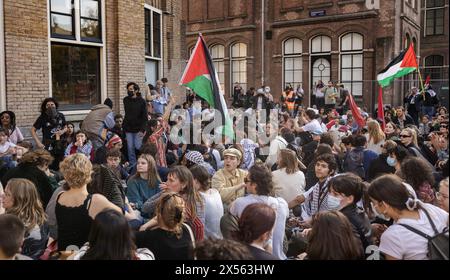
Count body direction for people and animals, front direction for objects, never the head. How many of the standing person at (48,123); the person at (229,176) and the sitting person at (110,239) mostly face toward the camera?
2

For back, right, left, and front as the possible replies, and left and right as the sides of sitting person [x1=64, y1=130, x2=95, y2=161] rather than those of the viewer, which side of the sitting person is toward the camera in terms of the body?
front

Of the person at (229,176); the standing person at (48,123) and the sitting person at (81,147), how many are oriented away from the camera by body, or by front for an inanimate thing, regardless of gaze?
0

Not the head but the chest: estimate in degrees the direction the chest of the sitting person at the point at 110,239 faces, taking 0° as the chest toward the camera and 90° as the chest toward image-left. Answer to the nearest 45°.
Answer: approximately 180°

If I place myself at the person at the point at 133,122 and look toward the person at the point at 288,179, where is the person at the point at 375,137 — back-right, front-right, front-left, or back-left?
front-left

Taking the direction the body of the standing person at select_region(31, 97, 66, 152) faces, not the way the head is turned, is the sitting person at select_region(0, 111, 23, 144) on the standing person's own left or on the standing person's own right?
on the standing person's own right

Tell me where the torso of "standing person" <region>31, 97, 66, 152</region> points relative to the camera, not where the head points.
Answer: toward the camera

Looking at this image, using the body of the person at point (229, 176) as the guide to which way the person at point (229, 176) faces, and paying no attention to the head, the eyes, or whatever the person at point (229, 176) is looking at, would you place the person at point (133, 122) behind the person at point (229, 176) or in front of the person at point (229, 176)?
behind

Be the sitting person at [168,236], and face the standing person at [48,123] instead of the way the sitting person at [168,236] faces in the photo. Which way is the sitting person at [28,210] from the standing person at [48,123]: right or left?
left

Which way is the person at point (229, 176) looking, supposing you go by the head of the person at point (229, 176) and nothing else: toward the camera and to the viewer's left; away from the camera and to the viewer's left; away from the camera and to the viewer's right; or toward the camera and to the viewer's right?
toward the camera and to the viewer's left

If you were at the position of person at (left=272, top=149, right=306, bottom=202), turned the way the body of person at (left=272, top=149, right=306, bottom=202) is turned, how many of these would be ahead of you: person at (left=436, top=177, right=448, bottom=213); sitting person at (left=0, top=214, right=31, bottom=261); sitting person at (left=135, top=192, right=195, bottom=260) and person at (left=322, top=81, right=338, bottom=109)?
1

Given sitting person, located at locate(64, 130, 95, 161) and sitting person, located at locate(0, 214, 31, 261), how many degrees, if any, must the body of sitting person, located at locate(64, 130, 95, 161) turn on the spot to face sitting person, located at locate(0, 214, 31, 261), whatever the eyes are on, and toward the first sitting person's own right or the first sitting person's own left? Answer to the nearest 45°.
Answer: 0° — they already face them

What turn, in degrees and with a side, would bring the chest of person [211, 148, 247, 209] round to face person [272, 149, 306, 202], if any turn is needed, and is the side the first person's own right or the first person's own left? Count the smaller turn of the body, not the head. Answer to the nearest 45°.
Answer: approximately 90° to the first person's own left

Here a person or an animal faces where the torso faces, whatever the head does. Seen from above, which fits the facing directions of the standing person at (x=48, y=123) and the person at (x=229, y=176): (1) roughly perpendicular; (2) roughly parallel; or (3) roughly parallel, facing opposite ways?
roughly parallel
